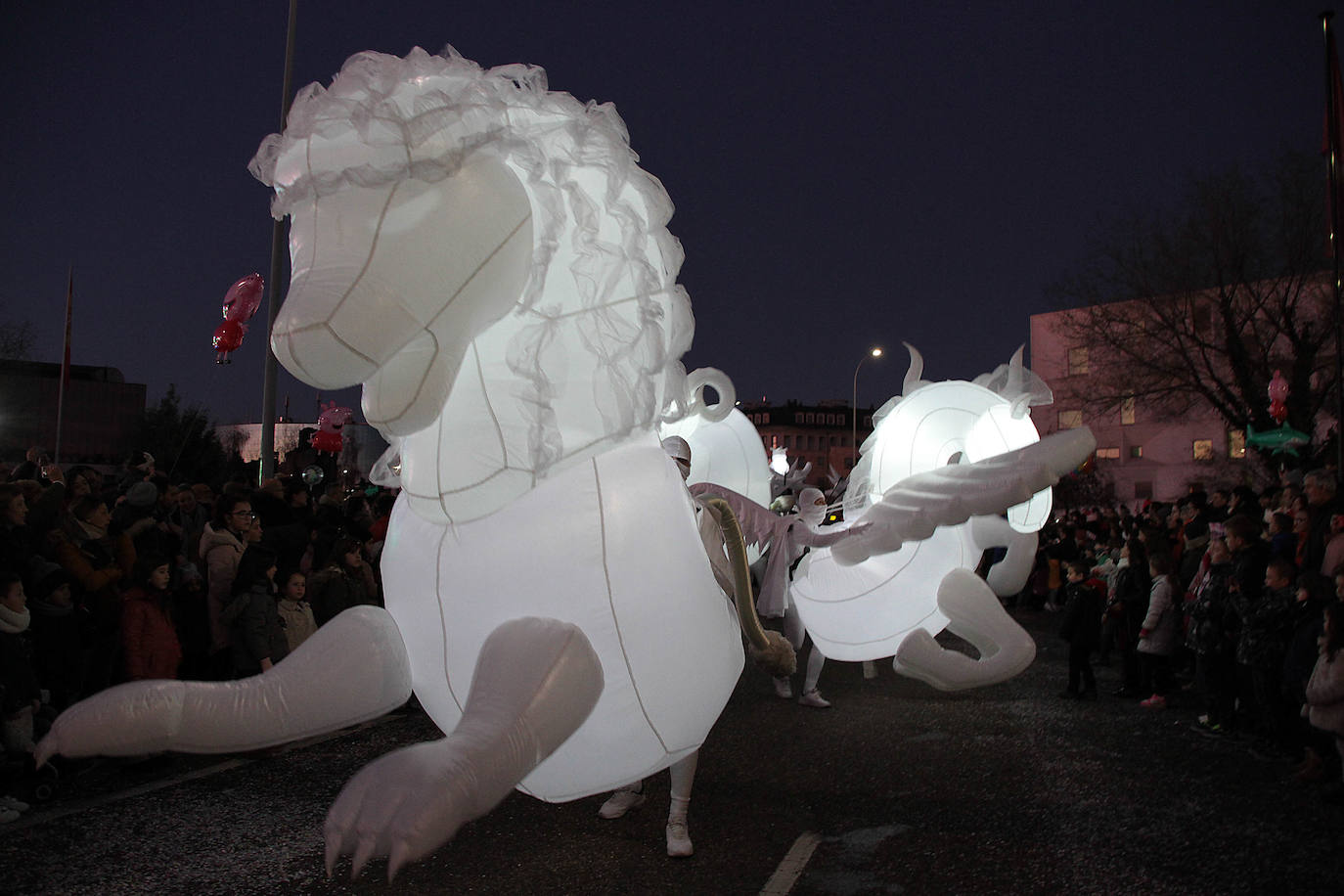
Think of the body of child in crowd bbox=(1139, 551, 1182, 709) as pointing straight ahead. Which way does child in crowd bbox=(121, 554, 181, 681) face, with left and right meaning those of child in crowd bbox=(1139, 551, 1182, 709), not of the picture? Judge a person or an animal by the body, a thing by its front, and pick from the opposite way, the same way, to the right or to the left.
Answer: the opposite way

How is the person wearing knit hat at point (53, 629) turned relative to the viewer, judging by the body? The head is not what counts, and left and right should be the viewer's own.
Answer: facing to the right of the viewer

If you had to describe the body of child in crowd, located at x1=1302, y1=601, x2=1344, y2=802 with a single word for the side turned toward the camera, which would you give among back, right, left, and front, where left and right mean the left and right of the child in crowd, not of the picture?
left

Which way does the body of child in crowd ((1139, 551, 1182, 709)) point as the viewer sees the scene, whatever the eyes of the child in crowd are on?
to the viewer's left

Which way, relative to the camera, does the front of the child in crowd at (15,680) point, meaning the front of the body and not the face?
to the viewer's right

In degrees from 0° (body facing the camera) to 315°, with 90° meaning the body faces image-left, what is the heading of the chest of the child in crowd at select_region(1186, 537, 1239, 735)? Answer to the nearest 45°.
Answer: approximately 90°

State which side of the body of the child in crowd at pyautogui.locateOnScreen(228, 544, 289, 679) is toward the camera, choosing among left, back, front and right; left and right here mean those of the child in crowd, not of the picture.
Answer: right

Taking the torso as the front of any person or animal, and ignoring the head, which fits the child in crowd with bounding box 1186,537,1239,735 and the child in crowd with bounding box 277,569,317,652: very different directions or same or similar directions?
very different directions

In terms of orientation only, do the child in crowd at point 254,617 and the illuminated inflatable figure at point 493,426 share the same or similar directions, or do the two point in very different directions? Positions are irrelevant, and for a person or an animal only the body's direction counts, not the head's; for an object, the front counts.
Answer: very different directions
